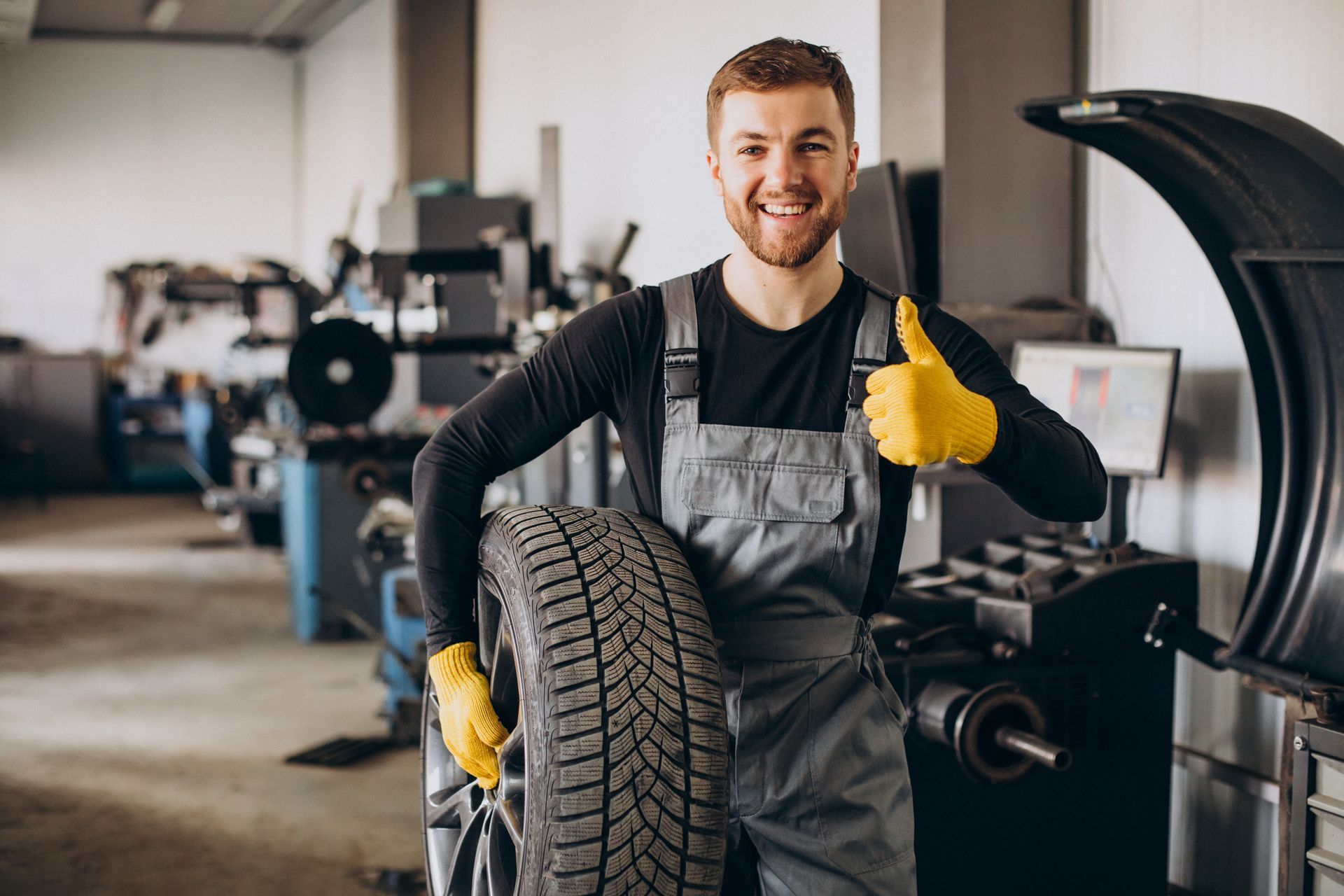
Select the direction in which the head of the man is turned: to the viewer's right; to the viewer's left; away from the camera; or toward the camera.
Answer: toward the camera

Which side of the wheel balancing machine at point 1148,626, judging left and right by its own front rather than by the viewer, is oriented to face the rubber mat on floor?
right

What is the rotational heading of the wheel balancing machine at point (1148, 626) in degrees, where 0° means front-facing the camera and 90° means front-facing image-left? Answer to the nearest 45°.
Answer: approximately 45°

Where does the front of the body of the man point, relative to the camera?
toward the camera

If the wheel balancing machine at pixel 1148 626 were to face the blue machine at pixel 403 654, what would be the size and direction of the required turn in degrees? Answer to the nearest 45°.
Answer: approximately 90° to its right

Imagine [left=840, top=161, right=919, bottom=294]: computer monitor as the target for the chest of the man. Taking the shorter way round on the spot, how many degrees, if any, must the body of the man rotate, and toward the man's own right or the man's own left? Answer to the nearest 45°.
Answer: approximately 180°

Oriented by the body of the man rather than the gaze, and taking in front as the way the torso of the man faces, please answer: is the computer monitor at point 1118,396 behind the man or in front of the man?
behind

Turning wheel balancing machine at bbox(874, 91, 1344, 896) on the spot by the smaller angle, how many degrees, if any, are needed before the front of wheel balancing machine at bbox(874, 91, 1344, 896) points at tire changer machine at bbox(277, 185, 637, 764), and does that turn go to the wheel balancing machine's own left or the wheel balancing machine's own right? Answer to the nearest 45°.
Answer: approximately 90° to the wheel balancing machine's own right

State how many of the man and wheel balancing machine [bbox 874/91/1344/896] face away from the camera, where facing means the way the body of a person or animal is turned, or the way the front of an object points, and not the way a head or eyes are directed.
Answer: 0
